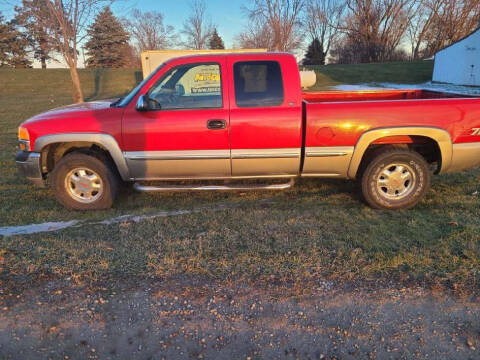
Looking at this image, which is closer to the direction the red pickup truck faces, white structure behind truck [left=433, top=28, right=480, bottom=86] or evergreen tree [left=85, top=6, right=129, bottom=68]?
the evergreen tree

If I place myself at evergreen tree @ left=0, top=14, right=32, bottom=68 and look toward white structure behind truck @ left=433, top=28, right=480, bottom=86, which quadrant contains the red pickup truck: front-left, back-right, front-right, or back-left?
front-right

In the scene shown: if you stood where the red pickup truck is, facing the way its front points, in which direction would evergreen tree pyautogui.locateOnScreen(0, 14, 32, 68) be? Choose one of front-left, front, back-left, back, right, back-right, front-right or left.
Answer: front-right

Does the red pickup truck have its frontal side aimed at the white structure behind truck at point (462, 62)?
no

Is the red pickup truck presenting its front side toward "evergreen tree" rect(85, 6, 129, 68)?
no

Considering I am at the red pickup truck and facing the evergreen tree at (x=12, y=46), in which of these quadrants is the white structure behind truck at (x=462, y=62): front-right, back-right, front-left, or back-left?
front-right

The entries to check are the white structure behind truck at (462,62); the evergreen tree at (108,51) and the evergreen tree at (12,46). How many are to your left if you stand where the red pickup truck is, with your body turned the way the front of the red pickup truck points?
0

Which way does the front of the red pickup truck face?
to the viewer's left

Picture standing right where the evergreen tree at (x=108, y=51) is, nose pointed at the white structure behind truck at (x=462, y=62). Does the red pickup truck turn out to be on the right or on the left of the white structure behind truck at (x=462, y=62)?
right

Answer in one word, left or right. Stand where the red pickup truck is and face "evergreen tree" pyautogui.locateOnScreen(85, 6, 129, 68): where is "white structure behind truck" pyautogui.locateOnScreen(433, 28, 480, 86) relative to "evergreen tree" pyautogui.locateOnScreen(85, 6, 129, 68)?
right
